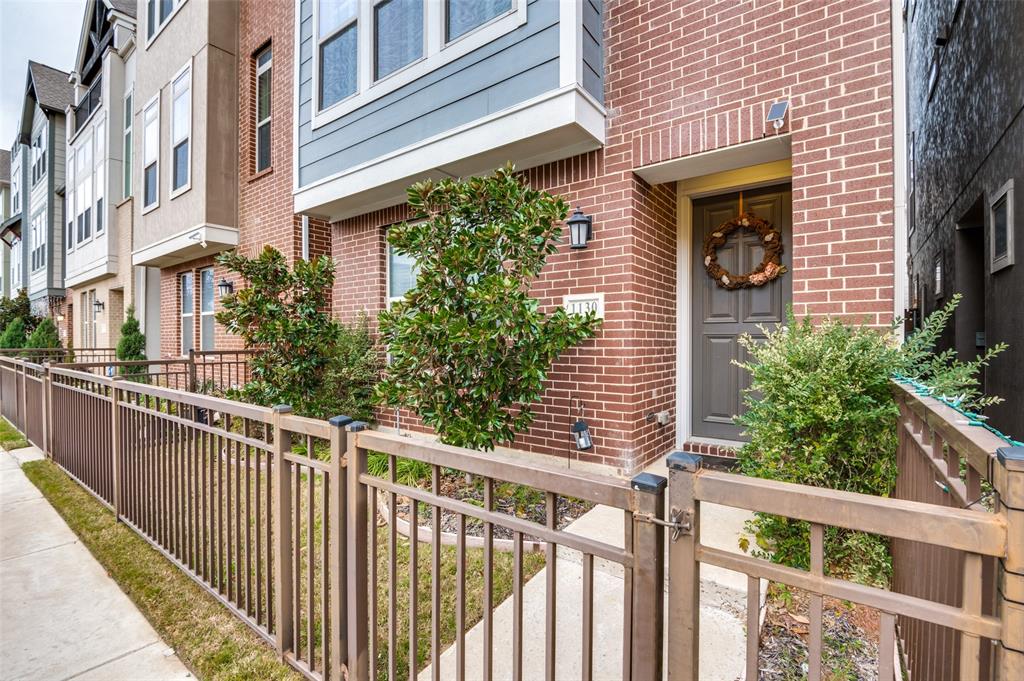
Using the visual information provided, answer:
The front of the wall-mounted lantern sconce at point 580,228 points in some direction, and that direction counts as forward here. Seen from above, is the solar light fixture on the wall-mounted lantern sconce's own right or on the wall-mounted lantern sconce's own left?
on the wall-mounted lantern sconce's own left

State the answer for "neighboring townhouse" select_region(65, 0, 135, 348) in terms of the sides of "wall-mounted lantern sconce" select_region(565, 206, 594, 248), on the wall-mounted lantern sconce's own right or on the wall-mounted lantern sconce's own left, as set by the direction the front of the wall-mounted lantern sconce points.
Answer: on the wall-mounted lantern sconce's own right

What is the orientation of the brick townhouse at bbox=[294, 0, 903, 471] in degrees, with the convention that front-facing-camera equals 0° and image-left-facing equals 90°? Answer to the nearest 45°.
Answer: approximately 45°

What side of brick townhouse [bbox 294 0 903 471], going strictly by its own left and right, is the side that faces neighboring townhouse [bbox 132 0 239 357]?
right

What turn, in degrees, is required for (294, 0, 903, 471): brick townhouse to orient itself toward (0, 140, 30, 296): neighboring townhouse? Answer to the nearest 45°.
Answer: approximately 90° to its right

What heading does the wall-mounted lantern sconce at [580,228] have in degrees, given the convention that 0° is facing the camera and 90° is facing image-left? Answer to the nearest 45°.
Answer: approximately 45°
